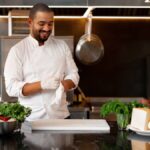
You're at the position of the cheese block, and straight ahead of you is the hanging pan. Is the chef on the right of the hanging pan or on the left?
left

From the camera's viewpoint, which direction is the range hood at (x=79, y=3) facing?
toward the camera

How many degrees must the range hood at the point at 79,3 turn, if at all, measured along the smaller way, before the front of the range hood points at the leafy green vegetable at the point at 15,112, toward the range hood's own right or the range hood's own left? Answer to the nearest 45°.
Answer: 0° — it already faces it

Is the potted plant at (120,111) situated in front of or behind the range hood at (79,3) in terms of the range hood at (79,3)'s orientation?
in front

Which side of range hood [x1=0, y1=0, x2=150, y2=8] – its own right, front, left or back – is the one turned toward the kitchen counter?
front
